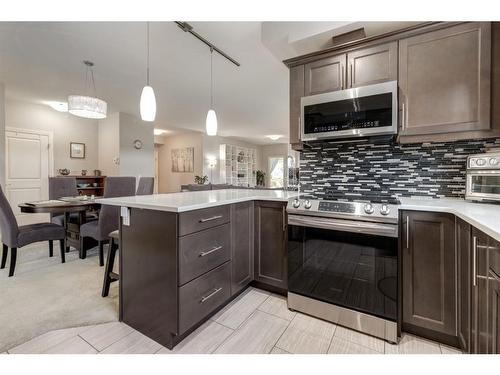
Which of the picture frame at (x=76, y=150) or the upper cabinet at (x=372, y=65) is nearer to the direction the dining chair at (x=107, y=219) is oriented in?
the picture frame

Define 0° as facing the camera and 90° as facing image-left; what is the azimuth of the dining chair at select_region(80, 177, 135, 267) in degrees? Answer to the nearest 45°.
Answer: approximately 135°

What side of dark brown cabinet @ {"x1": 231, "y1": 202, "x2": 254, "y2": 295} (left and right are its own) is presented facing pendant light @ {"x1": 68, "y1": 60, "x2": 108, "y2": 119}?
back

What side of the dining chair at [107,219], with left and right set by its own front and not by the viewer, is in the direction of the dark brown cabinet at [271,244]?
back

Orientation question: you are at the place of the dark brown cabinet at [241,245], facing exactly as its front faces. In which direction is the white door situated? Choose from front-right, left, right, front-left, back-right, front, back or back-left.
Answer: back

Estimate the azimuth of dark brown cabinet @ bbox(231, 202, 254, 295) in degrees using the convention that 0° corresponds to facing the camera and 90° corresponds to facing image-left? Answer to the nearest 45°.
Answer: approximately 315°

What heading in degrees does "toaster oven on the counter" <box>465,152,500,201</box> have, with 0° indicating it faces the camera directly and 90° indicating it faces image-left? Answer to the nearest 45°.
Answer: approximately 0°

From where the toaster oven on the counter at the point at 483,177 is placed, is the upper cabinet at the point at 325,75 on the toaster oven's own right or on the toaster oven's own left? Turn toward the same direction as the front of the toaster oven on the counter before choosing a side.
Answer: on the toaster oven's own right

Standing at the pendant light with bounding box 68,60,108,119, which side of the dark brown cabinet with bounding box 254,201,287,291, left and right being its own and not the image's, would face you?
right

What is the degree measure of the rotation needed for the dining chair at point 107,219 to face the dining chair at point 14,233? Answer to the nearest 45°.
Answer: approximately 45° to its left

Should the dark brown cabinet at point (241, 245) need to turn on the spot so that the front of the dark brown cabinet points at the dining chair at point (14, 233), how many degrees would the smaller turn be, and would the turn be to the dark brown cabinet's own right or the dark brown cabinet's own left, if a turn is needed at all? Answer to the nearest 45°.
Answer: approximately 135° to the dark brown cabinet's own right
